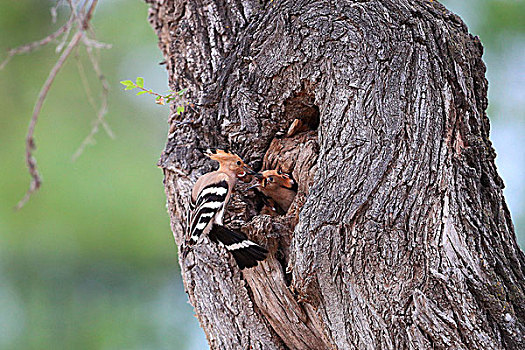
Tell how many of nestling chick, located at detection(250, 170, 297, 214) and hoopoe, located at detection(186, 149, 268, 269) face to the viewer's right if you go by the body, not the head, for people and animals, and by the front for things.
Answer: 1

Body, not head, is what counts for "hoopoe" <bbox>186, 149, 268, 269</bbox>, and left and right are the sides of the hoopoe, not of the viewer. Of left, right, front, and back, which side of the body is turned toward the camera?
right

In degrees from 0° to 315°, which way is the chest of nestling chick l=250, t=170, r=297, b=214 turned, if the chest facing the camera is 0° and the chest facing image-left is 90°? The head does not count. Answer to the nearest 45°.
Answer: approximately 90°

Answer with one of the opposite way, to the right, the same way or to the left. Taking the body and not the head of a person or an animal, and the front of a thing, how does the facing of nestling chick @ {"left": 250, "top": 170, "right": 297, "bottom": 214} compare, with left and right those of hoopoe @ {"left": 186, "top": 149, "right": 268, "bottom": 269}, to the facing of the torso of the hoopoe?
the opposite way
